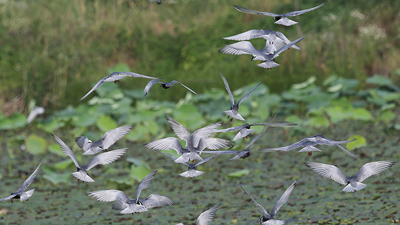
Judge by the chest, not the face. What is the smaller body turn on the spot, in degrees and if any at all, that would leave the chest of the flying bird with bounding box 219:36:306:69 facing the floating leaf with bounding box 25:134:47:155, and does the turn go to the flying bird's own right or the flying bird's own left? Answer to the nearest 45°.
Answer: approximately 45° to the flying bird's own left
